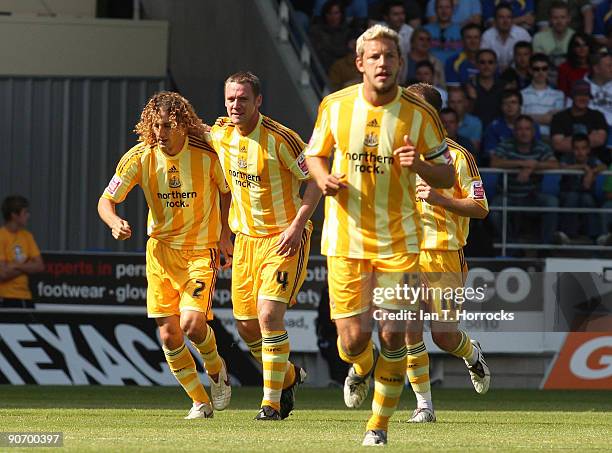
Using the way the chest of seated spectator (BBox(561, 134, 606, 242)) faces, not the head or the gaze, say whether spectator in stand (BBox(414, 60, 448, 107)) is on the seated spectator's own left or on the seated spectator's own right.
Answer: on the seated spectator's own right

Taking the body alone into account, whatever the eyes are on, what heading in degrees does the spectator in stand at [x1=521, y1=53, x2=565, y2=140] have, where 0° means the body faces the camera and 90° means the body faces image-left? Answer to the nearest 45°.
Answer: approximately 0°

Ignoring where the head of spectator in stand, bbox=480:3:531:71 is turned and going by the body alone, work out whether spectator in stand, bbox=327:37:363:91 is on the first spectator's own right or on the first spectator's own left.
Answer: on the first spectator's own right

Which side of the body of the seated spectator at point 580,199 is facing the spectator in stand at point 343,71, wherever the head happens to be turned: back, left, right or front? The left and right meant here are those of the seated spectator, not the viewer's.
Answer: right

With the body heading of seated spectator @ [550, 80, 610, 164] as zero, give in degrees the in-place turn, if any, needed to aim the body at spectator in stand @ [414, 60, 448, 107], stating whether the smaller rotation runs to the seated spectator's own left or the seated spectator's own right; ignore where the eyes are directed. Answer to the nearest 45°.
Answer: approximately 90° to the seated spectator's own right
